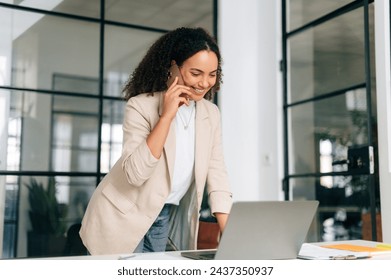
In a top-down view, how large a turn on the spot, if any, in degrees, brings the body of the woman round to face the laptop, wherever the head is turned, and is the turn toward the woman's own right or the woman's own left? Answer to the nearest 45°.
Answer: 0° — they already face it

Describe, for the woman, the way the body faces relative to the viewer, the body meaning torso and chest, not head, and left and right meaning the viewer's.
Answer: facing the viewer and to the right of the viewer

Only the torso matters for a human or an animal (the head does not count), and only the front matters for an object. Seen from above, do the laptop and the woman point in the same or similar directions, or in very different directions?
very different directions

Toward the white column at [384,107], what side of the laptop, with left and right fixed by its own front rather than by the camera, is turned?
right

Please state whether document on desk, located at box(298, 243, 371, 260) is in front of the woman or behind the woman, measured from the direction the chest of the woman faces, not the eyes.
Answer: in front

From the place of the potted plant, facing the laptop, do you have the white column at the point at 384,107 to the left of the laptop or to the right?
left

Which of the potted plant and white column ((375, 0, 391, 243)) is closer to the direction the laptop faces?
the potted plant

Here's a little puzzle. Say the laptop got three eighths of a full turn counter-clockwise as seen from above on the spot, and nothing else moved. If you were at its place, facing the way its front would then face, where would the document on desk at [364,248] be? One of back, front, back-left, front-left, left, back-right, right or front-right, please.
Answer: back-left

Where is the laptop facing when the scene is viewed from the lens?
facing away from the viewer and to the left of the viewer

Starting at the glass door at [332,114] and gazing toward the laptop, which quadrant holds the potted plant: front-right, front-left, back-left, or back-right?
front-right

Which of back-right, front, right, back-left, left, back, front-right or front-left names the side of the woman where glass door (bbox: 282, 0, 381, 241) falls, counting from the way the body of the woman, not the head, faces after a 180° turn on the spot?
right
